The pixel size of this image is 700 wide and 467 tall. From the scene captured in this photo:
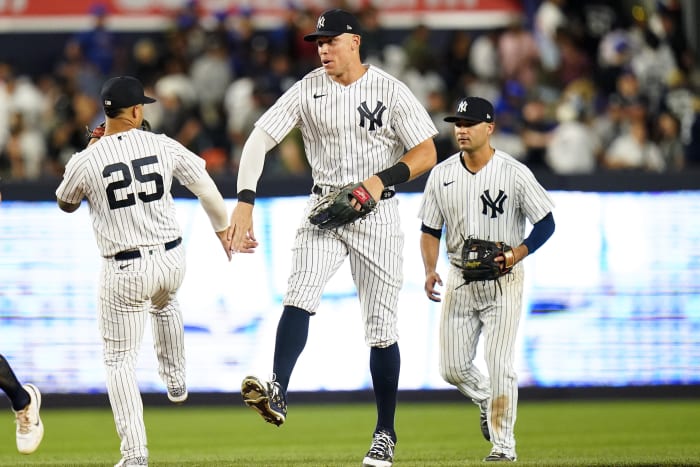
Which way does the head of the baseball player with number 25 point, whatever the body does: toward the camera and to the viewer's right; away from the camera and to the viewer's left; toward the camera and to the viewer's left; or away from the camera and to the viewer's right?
away from the camera and to the viewer's right

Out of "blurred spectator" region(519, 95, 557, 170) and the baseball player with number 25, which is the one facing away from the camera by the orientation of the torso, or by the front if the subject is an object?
the baseball player with number 25

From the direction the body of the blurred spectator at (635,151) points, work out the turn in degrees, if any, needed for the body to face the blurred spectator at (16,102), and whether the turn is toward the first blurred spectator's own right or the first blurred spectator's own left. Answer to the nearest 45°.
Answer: approximately 90° to the first blurred spectator's own right

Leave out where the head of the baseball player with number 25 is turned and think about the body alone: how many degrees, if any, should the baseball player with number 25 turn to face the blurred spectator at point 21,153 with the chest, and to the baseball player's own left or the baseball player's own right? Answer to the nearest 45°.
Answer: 0° — they already face them

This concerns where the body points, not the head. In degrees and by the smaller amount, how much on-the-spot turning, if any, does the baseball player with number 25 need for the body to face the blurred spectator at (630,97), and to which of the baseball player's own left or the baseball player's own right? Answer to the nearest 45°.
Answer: approximately 45° to the baseball player's own right

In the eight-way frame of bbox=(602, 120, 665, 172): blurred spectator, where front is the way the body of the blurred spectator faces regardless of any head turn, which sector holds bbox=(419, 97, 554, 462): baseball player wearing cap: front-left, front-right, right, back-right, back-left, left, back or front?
front

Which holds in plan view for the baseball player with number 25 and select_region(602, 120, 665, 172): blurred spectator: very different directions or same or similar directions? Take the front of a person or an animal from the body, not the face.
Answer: very different directions

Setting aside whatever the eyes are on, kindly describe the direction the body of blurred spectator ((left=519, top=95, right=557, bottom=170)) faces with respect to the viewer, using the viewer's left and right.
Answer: facing the viewer

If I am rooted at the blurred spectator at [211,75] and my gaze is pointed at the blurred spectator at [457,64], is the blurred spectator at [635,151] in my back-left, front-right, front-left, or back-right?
front-right

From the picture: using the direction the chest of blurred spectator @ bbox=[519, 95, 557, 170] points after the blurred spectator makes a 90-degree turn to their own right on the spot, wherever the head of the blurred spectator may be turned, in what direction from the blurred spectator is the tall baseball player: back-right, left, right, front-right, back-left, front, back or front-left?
left

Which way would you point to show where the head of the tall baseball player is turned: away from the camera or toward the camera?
toward the camera

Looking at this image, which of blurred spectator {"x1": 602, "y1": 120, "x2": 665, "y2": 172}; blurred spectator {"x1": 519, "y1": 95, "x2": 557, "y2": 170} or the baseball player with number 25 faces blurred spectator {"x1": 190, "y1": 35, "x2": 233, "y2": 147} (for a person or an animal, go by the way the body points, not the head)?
the baseball player with number 25

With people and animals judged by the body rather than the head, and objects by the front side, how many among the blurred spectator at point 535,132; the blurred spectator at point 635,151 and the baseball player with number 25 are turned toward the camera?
2

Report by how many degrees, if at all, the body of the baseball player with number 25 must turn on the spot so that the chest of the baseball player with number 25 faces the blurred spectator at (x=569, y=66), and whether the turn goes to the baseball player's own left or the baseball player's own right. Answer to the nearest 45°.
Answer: approximately 45° to the baseball player's own right

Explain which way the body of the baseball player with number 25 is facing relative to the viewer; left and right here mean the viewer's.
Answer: facing away from the viewer

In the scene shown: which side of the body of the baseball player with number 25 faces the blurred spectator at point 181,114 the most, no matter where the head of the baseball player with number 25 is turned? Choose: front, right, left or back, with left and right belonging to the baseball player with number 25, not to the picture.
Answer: front

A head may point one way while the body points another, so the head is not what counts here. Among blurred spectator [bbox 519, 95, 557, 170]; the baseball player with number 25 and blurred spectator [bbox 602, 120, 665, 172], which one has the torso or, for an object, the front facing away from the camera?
the baseball player with number 25

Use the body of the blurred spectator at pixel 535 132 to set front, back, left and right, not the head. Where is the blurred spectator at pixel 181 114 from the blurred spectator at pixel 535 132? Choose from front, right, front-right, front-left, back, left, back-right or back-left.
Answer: right
